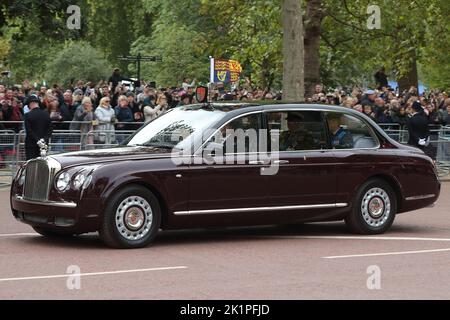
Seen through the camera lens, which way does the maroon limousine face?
facing the viewer and to the left of the viewer

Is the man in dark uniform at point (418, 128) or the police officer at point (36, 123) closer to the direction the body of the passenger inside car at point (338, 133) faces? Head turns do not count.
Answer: the police officer

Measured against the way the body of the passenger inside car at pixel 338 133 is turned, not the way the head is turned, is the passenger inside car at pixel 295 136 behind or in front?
in front

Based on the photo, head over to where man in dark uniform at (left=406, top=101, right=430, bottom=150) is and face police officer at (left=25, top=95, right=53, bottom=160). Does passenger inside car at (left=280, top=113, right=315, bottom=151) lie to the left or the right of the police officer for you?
left

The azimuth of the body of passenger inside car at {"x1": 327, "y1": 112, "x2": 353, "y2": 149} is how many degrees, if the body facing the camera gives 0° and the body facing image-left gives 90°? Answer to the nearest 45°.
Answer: approximately 45°

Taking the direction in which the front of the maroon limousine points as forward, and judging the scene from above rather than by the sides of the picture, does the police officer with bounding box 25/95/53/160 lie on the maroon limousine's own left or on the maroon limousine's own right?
on the maroon limousine's own right
